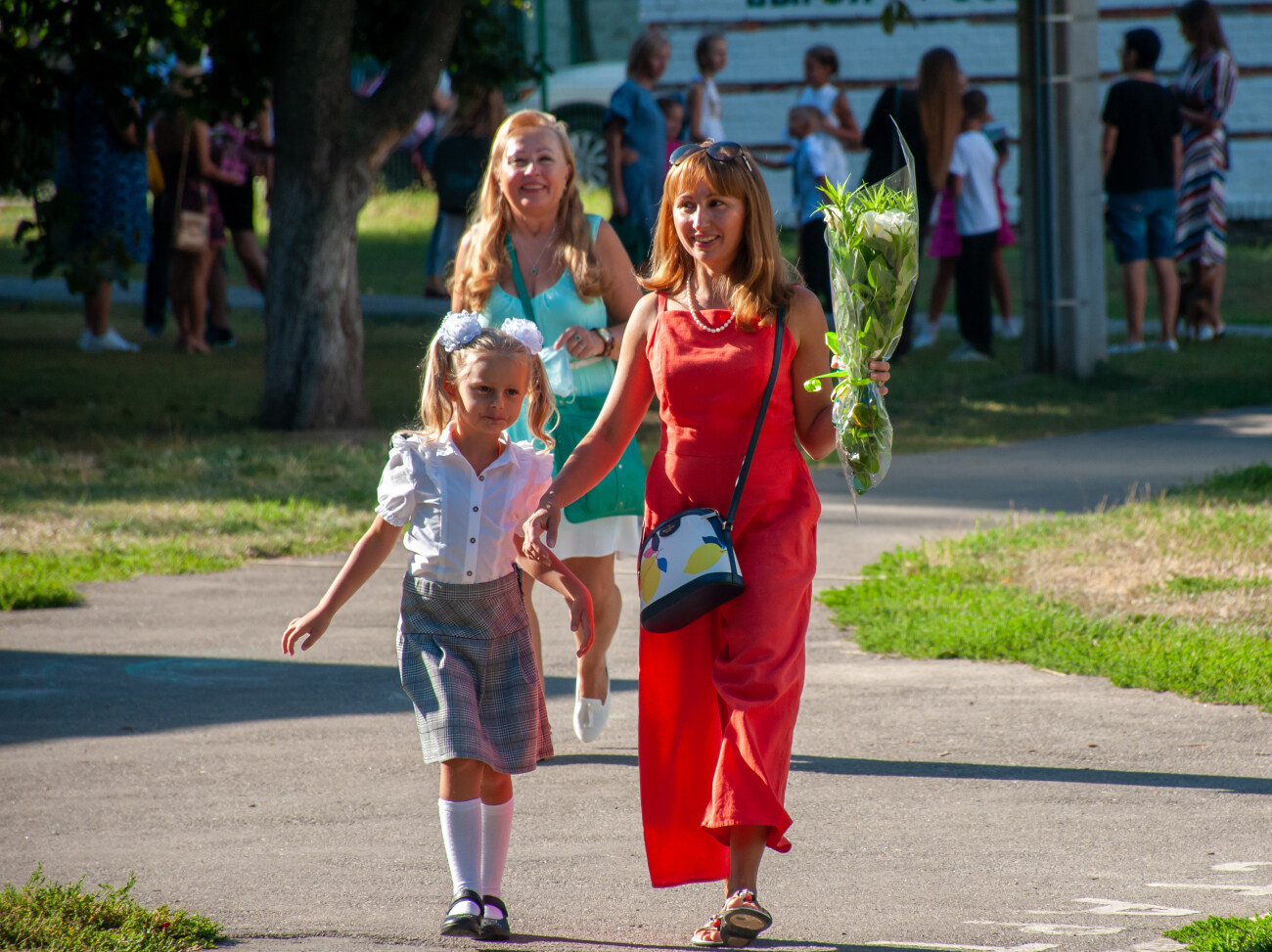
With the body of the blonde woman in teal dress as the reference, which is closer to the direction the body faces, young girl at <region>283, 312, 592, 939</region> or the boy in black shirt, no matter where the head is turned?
the young girl

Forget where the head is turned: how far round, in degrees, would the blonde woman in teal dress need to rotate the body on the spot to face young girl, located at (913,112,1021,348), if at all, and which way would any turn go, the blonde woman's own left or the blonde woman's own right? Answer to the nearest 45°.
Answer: approximately 180°

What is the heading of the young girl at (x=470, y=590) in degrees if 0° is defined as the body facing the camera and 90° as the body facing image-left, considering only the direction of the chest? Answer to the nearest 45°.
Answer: approximately 0°

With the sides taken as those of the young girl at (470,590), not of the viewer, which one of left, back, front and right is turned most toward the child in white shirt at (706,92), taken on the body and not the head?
back

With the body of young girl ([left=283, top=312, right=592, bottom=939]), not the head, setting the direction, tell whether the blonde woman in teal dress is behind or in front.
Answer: behind

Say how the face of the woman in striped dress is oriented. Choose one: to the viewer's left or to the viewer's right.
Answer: to the viewer's left

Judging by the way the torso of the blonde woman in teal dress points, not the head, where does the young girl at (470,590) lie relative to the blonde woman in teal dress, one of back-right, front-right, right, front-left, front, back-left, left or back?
front
